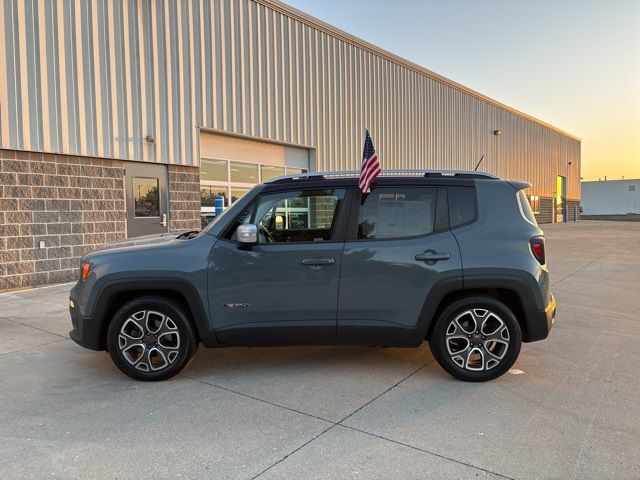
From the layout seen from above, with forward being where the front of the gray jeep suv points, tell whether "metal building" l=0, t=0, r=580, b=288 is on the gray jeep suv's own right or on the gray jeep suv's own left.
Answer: on the gray jeep suv's own right

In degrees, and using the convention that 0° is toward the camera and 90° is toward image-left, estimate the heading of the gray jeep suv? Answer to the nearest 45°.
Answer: approximately 90°
